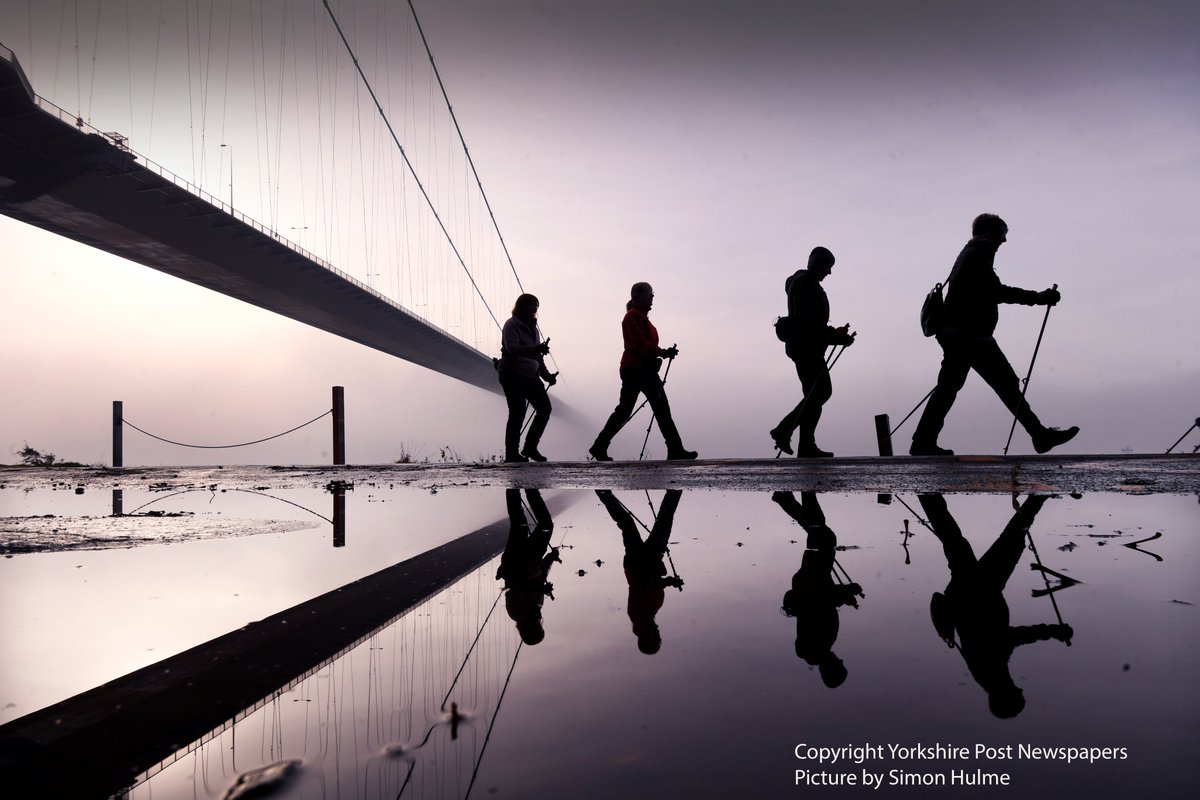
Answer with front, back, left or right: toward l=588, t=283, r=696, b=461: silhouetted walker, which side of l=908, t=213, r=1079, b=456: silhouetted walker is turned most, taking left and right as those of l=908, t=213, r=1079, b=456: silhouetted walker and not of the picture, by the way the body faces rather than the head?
back

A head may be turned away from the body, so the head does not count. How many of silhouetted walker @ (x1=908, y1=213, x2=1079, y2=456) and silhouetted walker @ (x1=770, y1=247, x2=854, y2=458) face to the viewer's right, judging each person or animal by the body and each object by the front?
2

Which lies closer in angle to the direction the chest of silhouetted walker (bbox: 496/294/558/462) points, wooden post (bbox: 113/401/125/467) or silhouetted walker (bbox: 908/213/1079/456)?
the silhouetted walker

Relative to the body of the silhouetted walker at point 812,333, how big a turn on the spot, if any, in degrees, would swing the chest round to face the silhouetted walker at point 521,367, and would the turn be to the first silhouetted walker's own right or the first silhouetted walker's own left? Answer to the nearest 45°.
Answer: approximately 180°

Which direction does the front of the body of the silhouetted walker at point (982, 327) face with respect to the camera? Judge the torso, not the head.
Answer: to the viewer's right

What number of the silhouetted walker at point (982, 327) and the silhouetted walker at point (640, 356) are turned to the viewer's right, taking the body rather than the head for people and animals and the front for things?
2

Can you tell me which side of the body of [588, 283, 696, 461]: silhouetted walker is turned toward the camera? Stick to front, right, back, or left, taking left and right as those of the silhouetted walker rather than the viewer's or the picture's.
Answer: right

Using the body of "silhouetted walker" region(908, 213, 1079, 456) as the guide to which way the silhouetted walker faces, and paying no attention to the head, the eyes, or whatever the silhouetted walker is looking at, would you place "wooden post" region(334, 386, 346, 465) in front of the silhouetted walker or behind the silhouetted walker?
behind

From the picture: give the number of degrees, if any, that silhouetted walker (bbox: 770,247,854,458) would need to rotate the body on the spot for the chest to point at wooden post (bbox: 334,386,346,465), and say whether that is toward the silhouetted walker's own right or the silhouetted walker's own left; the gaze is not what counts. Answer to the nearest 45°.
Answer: approximately 135° to the silhouetted walker's own left

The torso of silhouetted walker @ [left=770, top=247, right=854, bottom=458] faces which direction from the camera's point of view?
to the viewer's right
